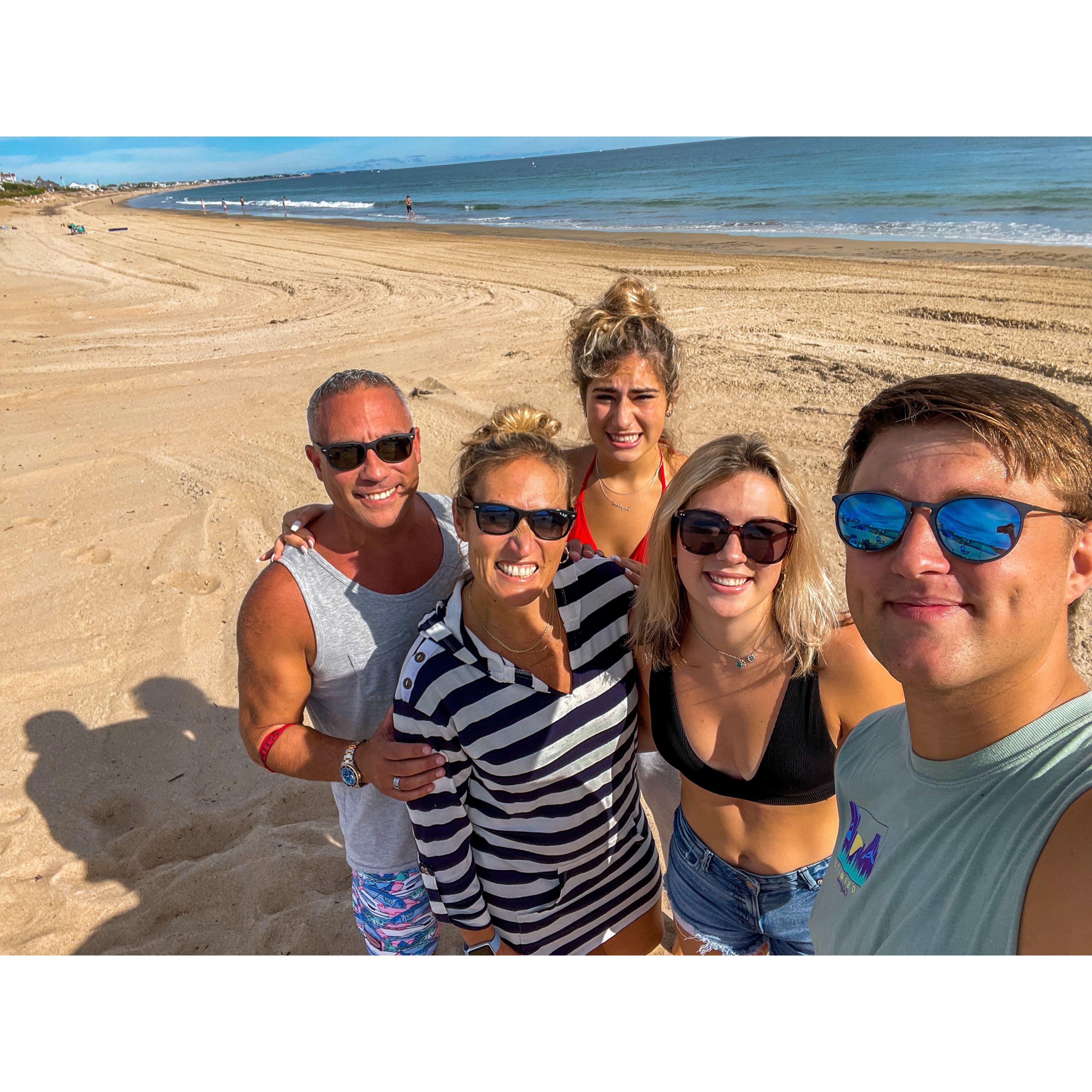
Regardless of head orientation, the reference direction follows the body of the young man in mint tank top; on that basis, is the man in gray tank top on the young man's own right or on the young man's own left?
on the young man's own right

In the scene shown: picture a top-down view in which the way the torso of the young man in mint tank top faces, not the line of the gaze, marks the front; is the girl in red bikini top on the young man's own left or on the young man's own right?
on the young man's own right

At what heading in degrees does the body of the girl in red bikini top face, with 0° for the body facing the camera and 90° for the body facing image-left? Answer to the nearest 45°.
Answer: approximately 0°

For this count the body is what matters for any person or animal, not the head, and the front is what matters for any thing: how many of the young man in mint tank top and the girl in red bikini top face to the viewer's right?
0

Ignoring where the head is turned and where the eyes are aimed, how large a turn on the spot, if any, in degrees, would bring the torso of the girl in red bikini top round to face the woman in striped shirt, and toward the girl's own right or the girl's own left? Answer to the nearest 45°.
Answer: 0° — they already face them

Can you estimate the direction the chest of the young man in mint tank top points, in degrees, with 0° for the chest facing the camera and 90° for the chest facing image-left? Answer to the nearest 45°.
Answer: approximately 45°

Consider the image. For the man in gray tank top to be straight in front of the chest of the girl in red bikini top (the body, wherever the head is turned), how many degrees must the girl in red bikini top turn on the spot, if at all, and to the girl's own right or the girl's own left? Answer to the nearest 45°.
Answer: approximately 45° to the girl's own right

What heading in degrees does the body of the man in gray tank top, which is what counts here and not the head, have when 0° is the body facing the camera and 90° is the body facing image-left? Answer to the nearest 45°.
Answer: approximately 315°
